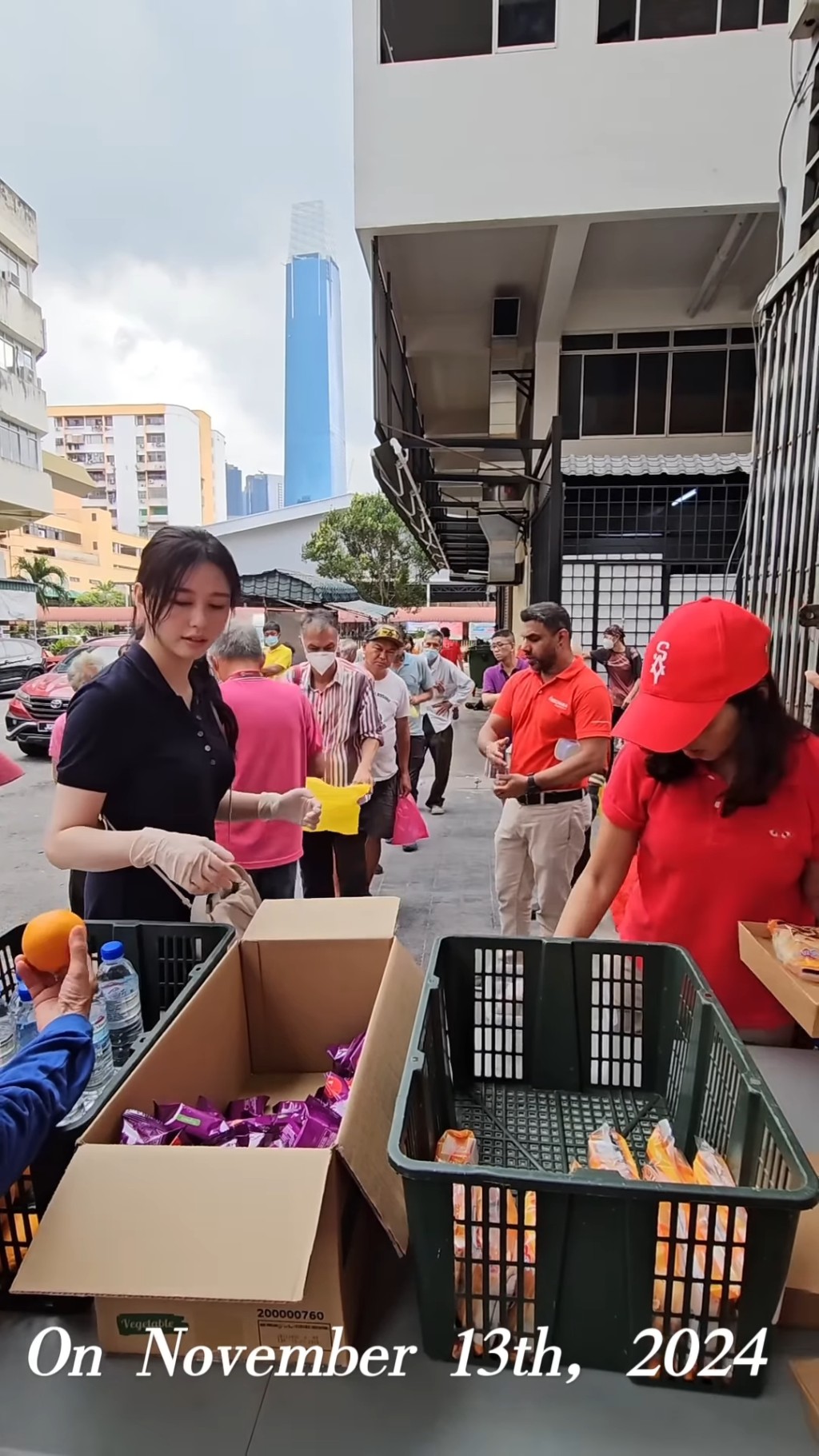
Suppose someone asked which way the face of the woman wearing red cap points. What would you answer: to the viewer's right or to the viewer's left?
to the viewer's left

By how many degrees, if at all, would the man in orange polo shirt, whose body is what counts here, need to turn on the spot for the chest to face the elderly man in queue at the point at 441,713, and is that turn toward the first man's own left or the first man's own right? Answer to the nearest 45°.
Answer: approximately 135° to the first man's own right

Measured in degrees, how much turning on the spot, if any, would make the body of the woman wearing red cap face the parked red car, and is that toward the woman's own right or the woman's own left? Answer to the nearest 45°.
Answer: approximately 90° to the woman's own right

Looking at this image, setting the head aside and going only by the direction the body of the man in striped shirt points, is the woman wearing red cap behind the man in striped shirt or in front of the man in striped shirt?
in front

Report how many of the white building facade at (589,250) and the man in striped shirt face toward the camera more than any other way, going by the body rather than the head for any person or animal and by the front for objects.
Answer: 2

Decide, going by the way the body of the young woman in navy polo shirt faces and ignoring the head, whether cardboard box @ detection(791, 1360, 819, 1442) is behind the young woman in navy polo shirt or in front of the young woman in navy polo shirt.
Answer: in front

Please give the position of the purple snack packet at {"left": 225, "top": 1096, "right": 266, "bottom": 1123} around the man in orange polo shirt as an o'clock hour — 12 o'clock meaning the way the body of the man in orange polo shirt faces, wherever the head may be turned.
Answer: The purple snack packet is roughly at 11 o'clock from the man in orange polo shirt.

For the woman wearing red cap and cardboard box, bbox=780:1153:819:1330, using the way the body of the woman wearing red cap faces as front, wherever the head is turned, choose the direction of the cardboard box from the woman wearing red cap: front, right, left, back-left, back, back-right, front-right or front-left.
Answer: front-left

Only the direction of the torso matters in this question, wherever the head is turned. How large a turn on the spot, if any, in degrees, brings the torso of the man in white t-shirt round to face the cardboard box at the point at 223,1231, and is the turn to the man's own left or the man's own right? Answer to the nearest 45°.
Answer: approximately 45° to the man's own left
